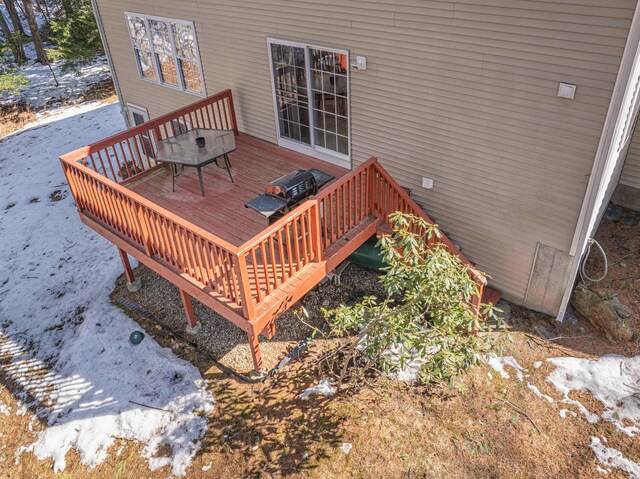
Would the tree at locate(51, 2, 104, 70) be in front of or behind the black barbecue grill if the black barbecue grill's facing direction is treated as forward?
in front

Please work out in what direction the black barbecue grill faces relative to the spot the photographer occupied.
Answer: facing away from the viewer and to the left of the viewer

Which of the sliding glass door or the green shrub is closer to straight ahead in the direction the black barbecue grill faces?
the sliding glass door

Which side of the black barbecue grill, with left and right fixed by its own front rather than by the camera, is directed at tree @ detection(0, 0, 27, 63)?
front

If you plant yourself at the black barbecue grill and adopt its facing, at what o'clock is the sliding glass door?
The sliding glass door is roughly at 2 o'clock from the black barbecue grill.

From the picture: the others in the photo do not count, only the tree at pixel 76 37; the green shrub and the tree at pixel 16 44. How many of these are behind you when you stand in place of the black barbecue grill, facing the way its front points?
1

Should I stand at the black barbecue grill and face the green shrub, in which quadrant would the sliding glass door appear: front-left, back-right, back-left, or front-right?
back-left

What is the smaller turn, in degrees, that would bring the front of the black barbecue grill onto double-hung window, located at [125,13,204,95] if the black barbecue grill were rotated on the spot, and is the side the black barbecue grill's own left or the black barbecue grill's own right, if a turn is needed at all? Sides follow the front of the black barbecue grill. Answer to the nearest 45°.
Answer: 0° — it already faces it

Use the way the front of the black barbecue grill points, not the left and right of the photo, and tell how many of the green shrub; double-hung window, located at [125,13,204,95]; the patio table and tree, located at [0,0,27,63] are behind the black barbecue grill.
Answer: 1

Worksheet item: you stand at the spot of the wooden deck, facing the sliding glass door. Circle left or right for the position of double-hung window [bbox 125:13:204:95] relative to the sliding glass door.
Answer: left

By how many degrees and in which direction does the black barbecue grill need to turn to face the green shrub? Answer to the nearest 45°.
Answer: approximately 180°

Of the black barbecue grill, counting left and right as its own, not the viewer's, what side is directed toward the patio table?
front
